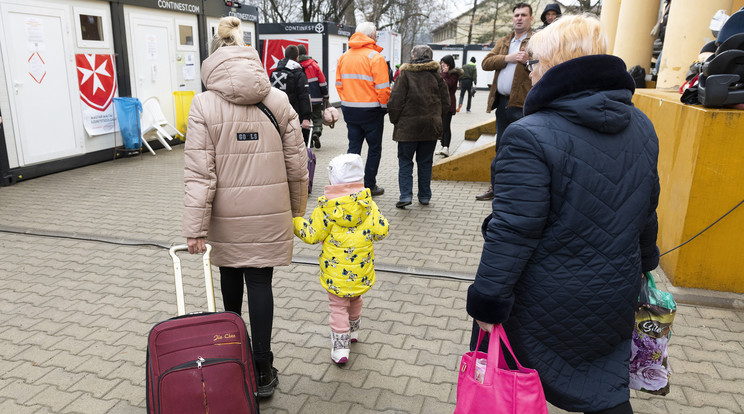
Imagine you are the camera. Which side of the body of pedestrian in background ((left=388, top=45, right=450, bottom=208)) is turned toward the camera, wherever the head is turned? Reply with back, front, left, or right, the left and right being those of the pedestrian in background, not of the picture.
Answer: back

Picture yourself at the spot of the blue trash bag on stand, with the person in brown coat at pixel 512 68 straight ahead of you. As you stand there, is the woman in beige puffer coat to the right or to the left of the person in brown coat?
right

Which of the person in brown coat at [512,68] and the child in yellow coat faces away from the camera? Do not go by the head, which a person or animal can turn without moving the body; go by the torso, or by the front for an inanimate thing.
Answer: the child in yellow coat

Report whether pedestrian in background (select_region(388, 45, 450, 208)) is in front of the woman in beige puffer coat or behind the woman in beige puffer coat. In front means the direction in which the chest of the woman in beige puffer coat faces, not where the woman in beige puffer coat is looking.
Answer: in front

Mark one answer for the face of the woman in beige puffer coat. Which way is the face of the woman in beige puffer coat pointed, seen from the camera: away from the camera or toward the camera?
away from the camera

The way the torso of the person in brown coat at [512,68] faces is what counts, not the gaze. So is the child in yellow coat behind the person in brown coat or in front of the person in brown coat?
in front

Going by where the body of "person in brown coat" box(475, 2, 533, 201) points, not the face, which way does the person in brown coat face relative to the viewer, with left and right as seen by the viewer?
facing the viewer and to the left of the viewer

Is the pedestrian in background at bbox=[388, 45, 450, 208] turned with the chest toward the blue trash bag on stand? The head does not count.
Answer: no

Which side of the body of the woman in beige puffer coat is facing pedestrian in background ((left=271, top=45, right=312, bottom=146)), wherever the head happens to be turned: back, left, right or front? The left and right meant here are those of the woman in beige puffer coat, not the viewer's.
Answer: front

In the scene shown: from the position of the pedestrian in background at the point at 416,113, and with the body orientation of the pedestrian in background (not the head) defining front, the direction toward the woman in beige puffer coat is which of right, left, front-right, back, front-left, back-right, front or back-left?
back

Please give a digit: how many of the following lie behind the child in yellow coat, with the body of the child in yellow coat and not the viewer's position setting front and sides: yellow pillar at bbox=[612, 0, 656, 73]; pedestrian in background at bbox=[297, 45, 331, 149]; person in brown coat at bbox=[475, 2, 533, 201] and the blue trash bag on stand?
0

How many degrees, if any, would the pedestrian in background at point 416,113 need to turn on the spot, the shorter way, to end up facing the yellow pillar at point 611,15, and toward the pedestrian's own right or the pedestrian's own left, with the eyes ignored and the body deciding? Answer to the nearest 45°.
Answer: approximately 45° to the pedestrian's own right

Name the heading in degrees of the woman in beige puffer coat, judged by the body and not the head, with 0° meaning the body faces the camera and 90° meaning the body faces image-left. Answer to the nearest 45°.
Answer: approximately 180°

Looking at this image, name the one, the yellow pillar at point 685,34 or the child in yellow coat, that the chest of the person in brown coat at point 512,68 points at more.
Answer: the child in yellow coat

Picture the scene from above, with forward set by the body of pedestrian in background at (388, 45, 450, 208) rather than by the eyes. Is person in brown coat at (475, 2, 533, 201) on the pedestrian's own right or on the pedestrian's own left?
on the pedestrian's own right

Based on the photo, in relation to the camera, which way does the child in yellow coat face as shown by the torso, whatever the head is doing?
away from the camera

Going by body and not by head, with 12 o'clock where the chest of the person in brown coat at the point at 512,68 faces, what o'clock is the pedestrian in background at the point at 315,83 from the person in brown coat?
The pedestrian in background is roughly at 3 o'clock from the person in brown coat.

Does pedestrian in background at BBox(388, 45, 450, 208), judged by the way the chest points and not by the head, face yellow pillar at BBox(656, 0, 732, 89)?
no
